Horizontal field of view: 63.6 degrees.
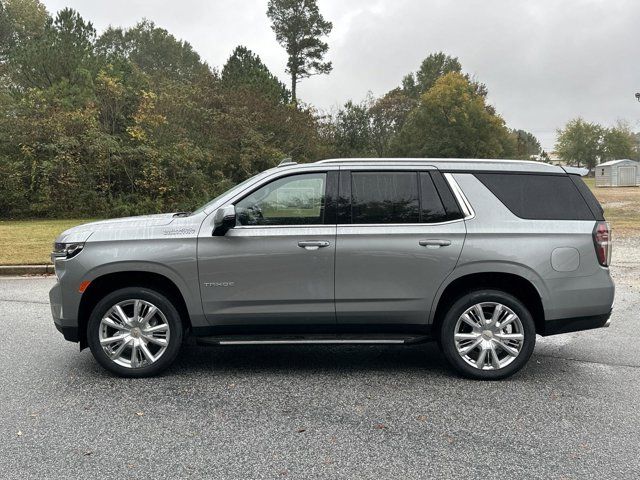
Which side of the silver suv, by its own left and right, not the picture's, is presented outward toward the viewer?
left

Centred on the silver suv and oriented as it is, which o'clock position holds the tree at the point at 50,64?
The tree is roughly at 2 o'clock from the silver suv.
